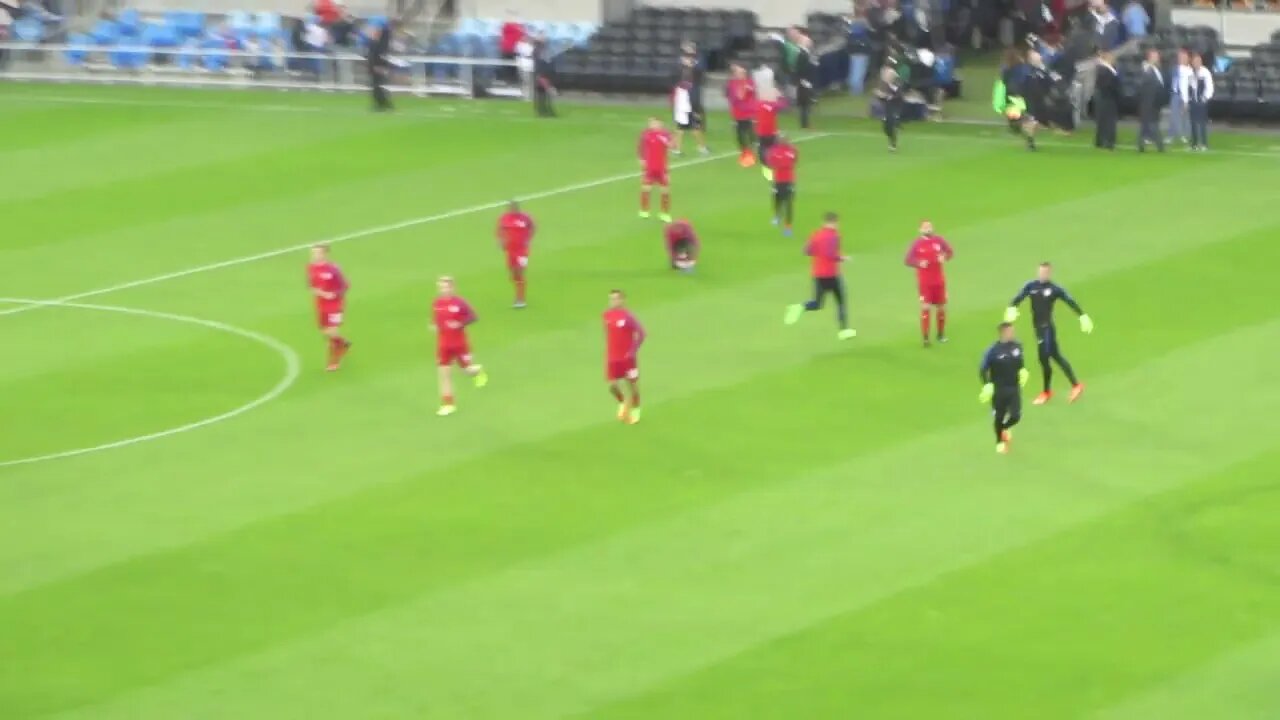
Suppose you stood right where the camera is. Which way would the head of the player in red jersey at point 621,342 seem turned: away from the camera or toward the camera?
toward the camera

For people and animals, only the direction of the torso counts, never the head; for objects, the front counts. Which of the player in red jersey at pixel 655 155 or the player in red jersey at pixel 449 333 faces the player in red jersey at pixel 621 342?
the player in red jersey at pixel 655 155

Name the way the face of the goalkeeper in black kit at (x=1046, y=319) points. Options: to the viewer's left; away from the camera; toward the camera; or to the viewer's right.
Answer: toward the camera

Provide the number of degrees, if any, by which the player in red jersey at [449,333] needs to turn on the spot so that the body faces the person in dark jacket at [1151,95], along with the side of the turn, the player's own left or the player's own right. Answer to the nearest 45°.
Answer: approximately 180°

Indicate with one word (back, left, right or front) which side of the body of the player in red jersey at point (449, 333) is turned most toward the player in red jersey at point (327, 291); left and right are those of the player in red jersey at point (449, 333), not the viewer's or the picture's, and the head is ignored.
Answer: right

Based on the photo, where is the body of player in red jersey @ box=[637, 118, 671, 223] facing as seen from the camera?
toward the camera

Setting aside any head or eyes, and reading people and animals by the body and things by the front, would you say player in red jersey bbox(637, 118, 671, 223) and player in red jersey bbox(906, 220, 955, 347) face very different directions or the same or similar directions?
same or similar directions

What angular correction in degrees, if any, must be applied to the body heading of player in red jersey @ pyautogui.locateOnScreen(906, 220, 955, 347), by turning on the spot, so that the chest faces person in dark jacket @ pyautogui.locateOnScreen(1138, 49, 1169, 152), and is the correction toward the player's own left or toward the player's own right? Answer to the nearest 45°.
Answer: approximately 180°

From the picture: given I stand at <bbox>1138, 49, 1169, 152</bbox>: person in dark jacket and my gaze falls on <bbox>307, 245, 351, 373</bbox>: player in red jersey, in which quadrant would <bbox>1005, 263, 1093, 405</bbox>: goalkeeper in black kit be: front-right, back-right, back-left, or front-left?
front-left

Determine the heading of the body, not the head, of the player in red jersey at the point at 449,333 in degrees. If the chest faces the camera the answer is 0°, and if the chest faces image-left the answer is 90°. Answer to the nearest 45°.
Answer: approximately 45°

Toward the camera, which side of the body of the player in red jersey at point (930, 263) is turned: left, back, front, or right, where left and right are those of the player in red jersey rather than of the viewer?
front
